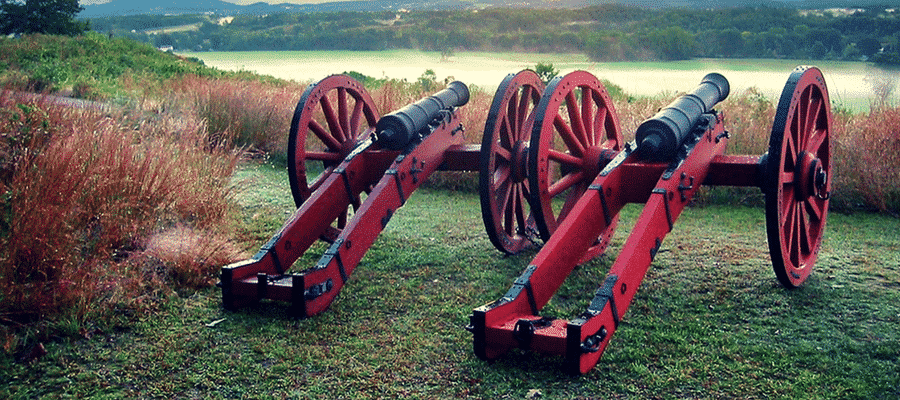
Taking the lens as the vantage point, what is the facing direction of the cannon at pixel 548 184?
facing away from the viewer and to the right of the viewer
